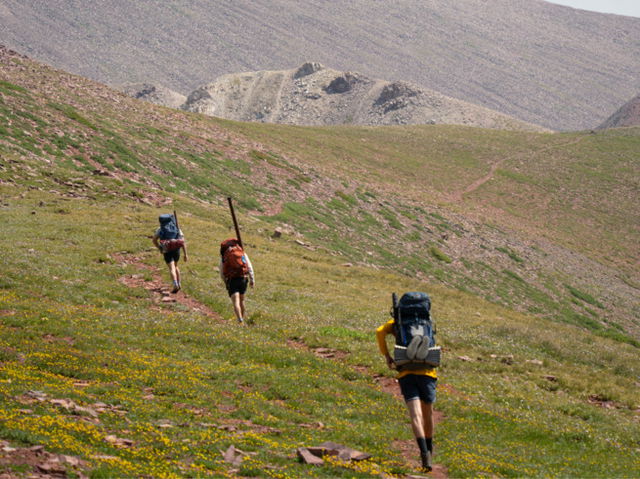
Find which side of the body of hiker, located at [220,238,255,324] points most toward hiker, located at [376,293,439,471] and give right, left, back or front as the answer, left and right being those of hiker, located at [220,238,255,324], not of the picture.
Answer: back

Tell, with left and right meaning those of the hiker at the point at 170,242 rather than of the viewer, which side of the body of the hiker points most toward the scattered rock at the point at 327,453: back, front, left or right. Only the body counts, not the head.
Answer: back

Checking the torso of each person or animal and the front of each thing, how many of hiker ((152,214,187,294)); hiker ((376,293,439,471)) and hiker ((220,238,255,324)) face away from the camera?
3

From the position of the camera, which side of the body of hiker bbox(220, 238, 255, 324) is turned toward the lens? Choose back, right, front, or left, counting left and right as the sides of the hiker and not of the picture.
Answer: back

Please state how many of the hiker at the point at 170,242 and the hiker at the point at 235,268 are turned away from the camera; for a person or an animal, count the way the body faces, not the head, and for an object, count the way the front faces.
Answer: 2

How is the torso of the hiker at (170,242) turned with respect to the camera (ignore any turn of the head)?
away from the camera

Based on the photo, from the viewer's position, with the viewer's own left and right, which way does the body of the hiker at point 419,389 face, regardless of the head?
facing away from the viewer

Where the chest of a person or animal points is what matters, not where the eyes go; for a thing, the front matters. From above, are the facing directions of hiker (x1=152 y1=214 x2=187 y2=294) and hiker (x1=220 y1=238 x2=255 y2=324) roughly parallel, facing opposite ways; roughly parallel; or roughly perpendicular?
roughly parallel
